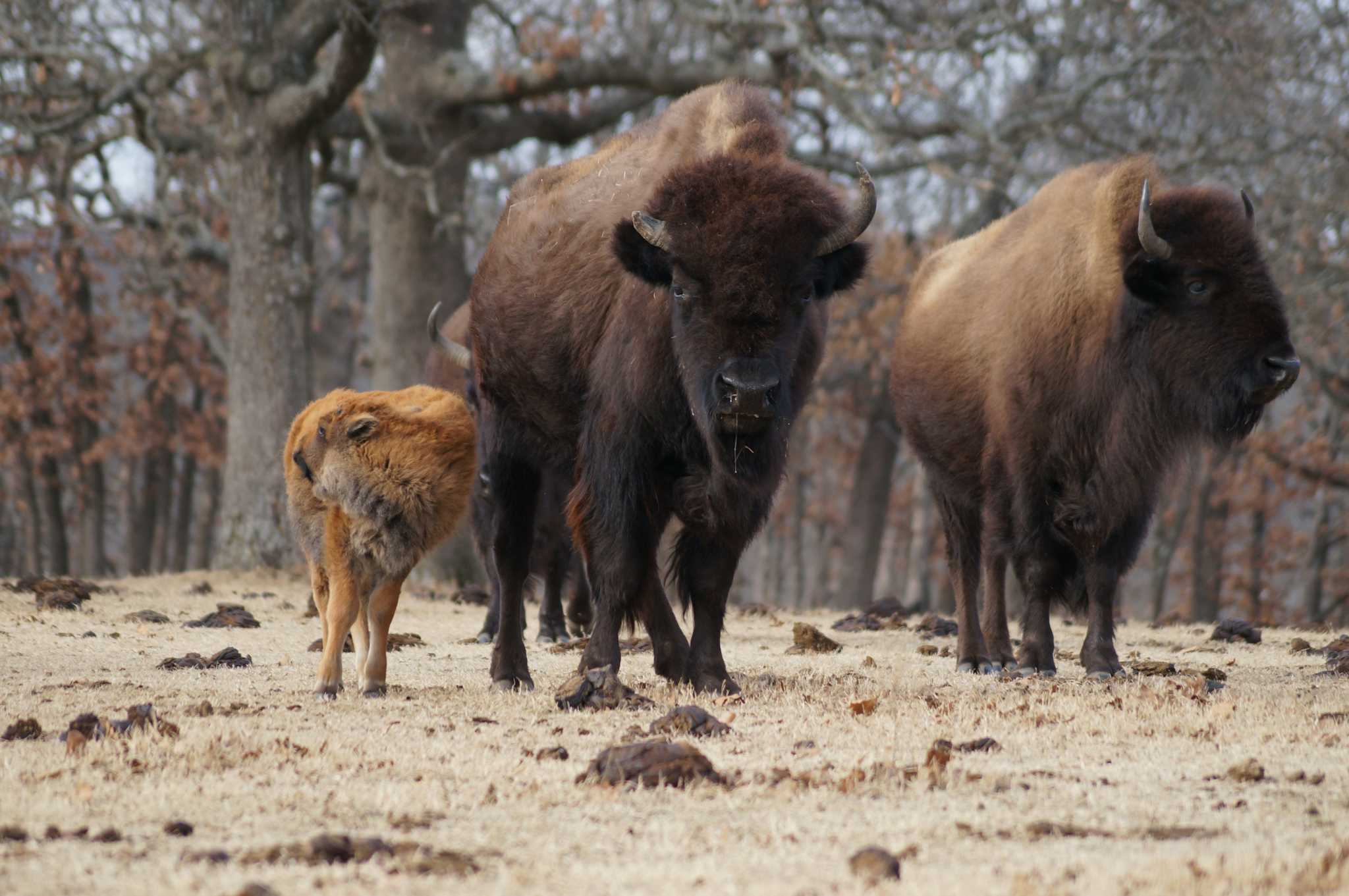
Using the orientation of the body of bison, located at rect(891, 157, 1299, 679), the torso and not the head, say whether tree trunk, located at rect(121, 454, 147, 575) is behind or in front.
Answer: behind

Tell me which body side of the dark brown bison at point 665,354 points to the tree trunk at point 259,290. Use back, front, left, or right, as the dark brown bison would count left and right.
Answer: back

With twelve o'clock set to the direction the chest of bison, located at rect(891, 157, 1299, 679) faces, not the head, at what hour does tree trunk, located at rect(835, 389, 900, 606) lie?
The tree trunk is roughly at 7 o'clock from the bison.

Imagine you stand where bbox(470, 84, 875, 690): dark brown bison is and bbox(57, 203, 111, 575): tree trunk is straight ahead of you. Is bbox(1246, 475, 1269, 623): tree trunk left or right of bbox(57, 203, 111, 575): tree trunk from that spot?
right

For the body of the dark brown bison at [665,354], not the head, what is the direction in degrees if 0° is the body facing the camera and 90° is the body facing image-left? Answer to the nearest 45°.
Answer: approximately 315°

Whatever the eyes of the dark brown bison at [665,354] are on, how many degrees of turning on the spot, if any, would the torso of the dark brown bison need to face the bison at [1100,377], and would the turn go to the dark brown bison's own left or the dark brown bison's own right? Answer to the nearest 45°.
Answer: approximately 90° to the dark brown bison's own left

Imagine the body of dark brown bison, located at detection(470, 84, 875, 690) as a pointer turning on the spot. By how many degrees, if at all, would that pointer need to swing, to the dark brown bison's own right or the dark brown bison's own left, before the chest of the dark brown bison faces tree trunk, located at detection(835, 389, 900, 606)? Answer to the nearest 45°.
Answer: approximately 135° to the dark brown bison's own left
